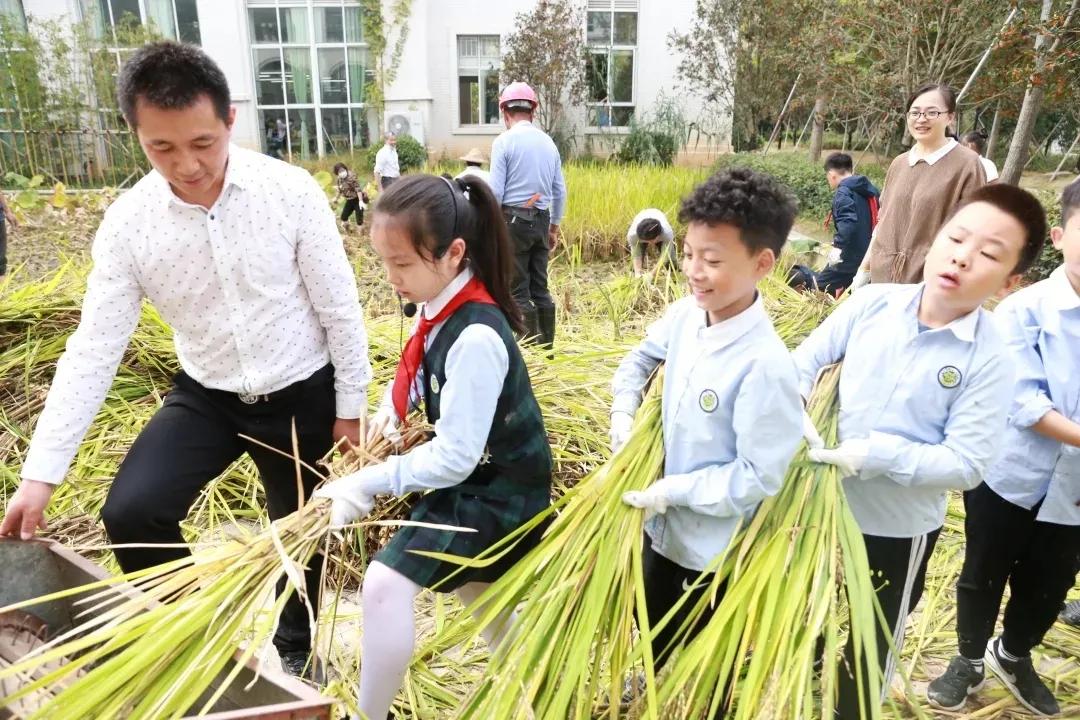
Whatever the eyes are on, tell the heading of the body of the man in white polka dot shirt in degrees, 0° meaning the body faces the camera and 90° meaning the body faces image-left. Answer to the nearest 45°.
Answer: approximately 0°

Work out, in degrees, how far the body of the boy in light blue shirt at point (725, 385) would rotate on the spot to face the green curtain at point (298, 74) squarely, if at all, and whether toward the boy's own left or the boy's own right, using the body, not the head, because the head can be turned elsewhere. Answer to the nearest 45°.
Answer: approximately 90° to the boy's own right

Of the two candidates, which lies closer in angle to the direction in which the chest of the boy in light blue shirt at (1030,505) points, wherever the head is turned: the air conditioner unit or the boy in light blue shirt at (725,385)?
the boy in light blue shirt
